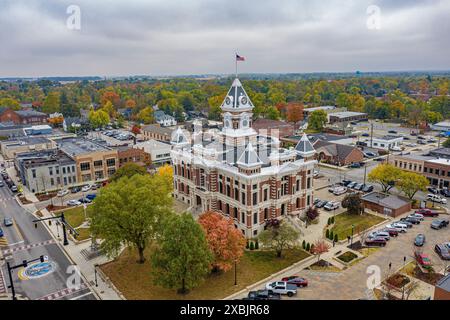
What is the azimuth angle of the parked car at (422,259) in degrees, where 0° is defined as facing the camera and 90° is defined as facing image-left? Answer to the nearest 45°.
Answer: approximately 315°

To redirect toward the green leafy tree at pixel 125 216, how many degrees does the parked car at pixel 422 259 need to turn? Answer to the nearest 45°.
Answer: approximately 90° to its right

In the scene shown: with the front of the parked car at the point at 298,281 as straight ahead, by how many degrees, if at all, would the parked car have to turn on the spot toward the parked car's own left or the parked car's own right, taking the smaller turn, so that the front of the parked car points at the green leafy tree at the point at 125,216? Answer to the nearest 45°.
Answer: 0° — it already faces it

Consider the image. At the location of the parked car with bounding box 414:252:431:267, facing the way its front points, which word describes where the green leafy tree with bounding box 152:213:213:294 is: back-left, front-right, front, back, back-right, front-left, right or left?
right

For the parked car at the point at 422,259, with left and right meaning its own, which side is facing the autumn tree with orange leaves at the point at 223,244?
right

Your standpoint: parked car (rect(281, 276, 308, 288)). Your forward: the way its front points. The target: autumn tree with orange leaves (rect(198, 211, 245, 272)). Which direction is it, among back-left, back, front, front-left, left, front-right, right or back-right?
front

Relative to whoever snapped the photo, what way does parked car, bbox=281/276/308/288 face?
facing to the left of the viewer

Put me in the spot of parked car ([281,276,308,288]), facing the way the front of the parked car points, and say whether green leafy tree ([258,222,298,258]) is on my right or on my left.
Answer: on my right

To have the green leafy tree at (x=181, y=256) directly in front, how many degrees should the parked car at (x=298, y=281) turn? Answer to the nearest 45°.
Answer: approximately 45° to its left

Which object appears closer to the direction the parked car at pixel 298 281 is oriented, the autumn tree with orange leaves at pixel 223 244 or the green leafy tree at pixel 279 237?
the autumn tree with orange leaves

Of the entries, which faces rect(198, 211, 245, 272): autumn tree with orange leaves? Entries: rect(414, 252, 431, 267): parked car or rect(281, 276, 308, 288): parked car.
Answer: rect(281, 276, 308, 288): parked car

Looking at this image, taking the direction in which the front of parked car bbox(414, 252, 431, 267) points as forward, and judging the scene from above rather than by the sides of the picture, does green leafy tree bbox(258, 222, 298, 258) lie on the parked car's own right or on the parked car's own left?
on the parked car's own right

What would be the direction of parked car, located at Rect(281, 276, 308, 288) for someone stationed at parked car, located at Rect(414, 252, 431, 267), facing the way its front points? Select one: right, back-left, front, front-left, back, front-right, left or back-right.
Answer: right

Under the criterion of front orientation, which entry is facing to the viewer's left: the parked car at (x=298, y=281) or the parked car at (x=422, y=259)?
the parked car at (x=298, y=281)

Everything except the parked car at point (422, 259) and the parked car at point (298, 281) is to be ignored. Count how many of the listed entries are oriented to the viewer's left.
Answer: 1

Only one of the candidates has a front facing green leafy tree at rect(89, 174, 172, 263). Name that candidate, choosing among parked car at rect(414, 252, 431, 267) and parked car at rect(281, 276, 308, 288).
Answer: parked car at rect(281, 276, 308, 288)
